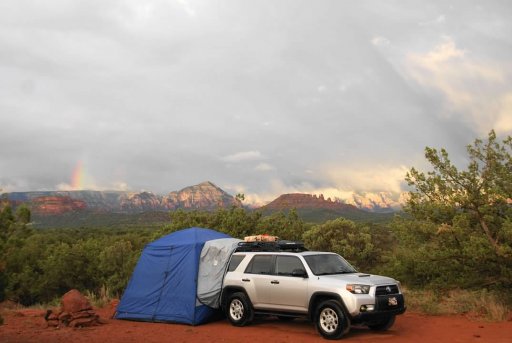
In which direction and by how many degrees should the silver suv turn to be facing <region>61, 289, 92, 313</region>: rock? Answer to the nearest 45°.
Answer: approximately 135° to its right

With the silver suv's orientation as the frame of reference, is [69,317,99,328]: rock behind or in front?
behind

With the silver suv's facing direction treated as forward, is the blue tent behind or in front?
behind

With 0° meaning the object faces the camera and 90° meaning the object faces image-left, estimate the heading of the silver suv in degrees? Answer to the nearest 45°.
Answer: approximately 315°

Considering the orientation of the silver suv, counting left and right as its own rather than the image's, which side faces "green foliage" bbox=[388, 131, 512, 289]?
left

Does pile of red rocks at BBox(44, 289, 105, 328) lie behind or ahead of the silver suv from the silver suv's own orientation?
behind

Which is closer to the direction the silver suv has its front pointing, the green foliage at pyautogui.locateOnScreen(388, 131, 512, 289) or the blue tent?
the green foliage
